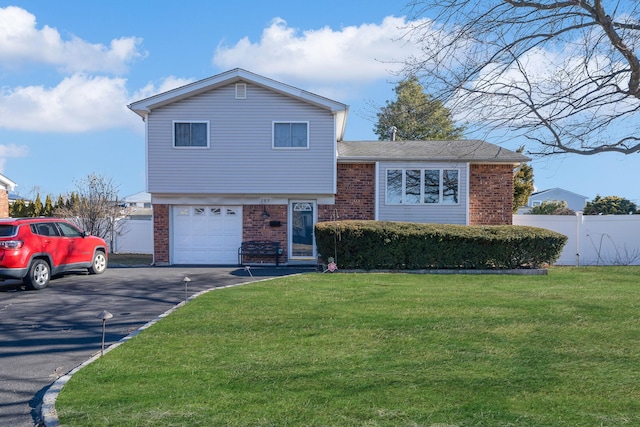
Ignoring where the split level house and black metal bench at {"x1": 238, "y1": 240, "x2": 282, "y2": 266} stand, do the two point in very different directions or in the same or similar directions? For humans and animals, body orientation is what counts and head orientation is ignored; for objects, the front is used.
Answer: same or similar directions

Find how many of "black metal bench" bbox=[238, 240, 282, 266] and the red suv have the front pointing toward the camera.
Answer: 1

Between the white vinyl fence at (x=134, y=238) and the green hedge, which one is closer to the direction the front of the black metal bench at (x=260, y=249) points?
the green hedge

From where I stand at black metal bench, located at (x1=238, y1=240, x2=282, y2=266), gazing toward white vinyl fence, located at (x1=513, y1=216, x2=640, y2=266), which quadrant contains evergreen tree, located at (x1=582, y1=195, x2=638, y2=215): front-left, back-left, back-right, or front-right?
front-left

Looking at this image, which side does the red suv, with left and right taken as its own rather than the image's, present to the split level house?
front

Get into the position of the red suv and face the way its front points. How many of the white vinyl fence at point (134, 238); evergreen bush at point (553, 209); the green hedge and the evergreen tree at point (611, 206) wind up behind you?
0

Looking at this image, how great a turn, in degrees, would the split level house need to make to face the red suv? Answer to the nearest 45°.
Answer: approximately 45° to its right

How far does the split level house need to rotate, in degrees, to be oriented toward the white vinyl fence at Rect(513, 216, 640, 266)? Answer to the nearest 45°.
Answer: approximately 90° to its left

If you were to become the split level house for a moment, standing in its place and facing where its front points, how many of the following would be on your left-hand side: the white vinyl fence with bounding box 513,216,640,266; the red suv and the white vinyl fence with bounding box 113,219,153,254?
1

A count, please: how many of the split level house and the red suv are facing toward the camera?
1

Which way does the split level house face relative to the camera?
toward the camera

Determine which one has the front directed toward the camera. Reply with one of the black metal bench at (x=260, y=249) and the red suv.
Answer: the black metal bench

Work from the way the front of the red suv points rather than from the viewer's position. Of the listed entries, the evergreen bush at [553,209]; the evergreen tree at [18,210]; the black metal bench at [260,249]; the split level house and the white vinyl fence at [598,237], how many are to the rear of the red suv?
0

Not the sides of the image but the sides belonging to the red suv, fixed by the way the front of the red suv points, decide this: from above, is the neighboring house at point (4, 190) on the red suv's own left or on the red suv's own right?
on the red suv's own left

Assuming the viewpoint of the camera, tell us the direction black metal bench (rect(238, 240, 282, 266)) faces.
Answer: facing the viewer

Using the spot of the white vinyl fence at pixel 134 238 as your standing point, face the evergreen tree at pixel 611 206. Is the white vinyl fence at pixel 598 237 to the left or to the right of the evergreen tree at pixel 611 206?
right

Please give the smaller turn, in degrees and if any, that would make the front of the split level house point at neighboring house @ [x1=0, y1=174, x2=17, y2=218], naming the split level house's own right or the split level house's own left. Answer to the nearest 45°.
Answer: approximately 135° to the split level house's own right

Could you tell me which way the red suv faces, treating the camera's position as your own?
facing away from the viewer and to the right of the viewer
